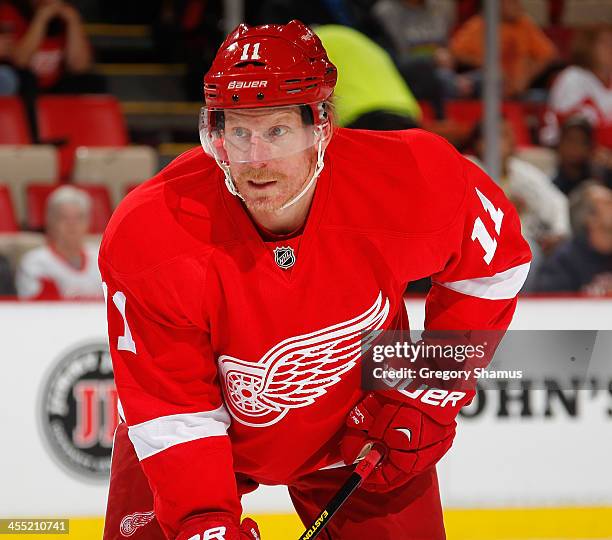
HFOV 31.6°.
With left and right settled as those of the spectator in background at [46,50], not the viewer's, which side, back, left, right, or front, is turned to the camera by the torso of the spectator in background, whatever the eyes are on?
front

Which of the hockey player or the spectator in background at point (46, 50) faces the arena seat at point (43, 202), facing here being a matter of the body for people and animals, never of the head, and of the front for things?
the spectator in background

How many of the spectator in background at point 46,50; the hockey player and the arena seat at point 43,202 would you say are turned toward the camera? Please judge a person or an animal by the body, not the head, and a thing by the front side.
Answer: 3

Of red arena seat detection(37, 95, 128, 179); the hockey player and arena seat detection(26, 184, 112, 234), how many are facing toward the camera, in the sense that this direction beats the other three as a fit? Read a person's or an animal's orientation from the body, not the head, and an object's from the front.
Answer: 3

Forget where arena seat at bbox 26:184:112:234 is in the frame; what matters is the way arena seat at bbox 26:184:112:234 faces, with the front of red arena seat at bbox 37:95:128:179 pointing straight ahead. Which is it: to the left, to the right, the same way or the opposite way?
the same way

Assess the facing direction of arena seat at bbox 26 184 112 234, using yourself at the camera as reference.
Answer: facing the viewer

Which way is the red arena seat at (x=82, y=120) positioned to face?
toward the camera

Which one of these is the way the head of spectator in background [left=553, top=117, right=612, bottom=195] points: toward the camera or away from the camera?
toward the camera

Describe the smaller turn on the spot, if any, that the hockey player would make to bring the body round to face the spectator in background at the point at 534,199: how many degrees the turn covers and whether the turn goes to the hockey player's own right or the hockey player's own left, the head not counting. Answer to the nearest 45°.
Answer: approximately 180°

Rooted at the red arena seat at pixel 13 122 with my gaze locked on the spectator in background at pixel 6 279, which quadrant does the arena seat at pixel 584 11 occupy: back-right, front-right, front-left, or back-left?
back-left

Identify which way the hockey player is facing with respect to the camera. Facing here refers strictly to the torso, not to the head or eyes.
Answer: toward the camera

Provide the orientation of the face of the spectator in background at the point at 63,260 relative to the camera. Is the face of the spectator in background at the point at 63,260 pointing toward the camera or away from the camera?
toward the camera
